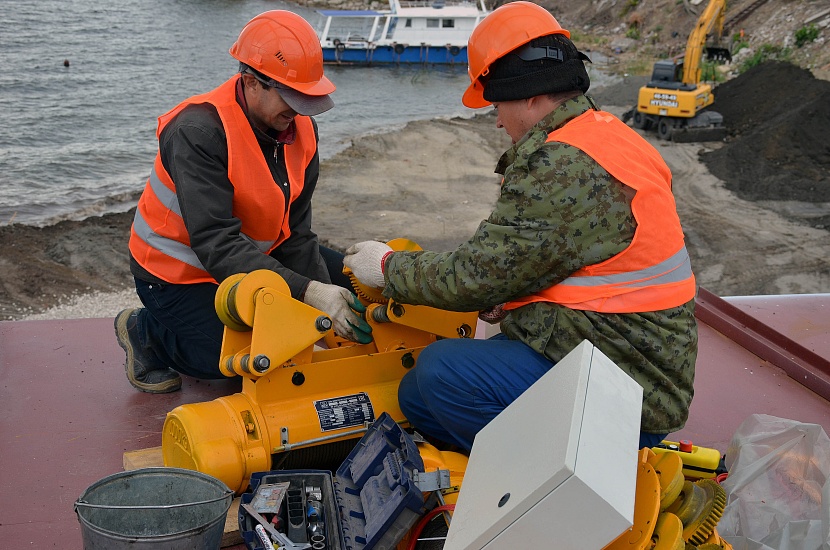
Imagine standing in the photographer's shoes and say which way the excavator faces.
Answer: facing away from the viewer and to the right of the viewer

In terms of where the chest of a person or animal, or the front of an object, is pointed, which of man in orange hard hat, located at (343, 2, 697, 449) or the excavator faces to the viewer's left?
the man in orange hard hat

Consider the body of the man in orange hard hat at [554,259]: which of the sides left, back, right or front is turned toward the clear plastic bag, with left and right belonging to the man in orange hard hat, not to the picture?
back

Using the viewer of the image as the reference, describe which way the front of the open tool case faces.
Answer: facing to the left of the viewer

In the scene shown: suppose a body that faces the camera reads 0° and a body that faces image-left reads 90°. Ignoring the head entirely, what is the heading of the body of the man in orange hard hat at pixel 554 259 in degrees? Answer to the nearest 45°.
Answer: approximately 90°

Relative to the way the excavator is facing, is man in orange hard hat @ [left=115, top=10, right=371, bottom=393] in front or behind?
behind

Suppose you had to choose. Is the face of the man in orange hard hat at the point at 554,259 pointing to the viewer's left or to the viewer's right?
to the viewer's left

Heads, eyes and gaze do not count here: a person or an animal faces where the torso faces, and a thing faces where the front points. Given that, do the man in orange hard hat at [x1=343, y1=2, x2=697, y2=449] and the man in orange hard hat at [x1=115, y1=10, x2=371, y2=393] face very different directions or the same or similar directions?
very different directions

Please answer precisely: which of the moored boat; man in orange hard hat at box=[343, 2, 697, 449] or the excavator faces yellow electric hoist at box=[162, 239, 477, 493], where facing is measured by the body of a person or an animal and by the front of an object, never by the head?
the man in orange hard hat
